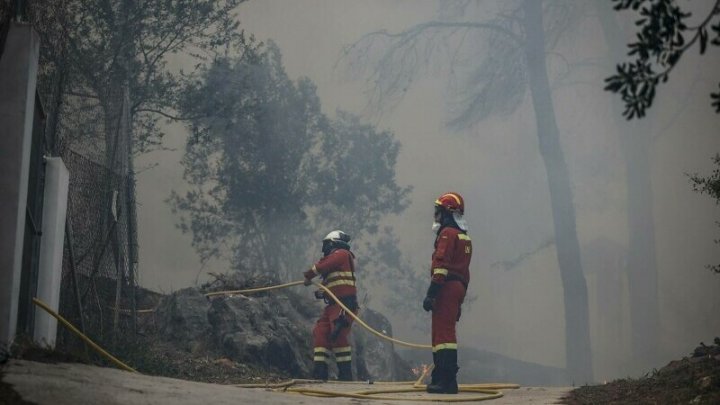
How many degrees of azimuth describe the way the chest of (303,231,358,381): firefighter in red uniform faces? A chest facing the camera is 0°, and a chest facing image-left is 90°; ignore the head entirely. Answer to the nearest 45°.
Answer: approximately 90°

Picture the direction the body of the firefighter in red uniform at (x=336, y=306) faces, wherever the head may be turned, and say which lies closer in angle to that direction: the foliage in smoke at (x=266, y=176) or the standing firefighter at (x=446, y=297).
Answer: the foliage in smoke

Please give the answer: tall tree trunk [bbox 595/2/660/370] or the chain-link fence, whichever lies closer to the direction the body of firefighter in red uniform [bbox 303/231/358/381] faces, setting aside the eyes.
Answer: the chain-link fence

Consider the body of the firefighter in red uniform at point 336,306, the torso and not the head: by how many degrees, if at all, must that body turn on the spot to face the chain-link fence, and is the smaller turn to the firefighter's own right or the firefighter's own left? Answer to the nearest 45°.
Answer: approximately 45° to the firefighter's own left

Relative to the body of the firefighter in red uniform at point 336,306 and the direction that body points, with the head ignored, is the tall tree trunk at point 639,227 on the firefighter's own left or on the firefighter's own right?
on the firefighter's own right

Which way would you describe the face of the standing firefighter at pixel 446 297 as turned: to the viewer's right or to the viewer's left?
to the viewer's left

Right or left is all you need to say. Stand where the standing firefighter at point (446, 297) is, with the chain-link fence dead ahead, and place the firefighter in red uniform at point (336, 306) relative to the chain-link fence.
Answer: right

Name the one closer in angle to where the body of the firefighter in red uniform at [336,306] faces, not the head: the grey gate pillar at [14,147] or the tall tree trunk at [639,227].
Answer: the grey gate pillar

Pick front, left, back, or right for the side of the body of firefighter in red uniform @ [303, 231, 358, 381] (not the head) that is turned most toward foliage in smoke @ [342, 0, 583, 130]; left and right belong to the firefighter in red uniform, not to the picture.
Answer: right
